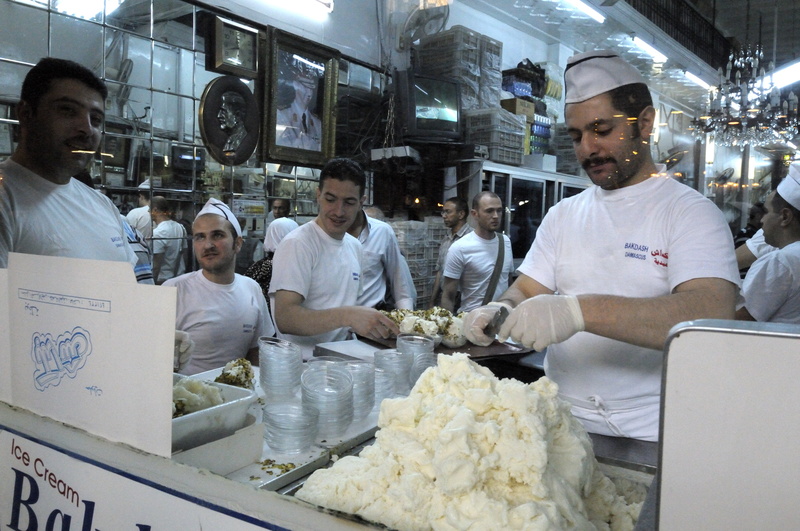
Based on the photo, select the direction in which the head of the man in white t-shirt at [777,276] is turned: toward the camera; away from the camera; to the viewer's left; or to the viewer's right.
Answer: to the viewer's left

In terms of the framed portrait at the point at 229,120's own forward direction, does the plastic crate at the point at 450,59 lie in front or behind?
in front

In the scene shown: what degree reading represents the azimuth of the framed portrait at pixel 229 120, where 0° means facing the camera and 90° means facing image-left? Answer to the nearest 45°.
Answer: approximately 315°

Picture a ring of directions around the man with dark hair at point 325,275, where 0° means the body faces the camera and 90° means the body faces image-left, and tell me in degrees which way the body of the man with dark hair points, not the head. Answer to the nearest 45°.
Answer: approximately 315°

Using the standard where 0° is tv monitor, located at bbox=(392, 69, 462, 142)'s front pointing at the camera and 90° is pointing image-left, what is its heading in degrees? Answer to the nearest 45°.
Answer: approximately 315°

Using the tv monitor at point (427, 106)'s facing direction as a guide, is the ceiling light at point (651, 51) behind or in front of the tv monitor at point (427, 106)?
in front
